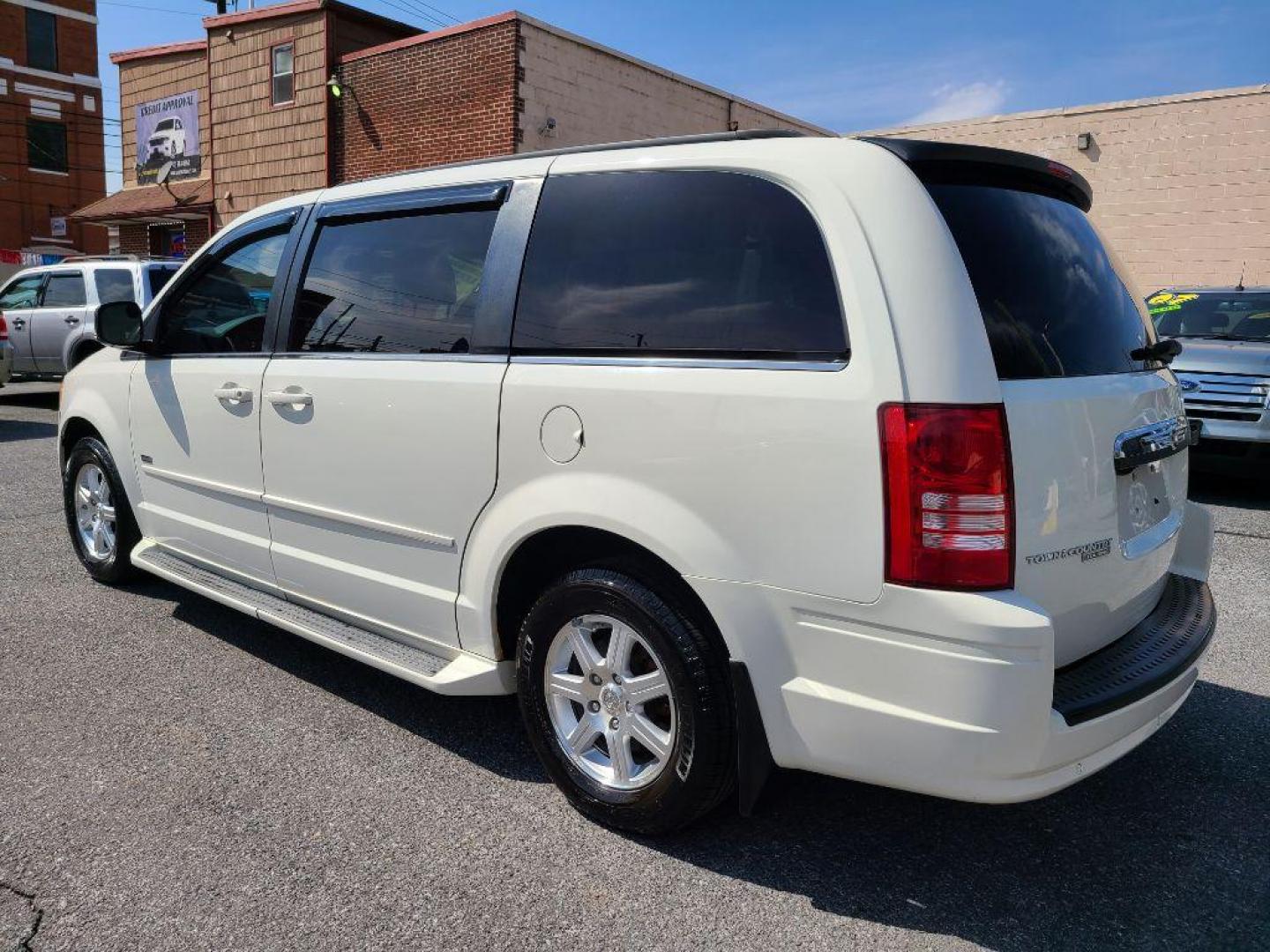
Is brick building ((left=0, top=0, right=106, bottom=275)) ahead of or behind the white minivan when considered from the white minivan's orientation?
ahead

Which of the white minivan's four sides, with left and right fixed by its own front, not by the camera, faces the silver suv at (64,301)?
front

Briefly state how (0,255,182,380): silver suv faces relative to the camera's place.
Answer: facing away from the viewer and to the left of the viewer

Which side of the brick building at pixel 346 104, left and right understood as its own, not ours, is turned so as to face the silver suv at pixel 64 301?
front

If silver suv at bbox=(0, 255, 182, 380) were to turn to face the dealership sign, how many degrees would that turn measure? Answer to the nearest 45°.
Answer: approximately 45° to its right

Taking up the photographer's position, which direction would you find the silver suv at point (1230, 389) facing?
facing the viewer and to the left of the viewer

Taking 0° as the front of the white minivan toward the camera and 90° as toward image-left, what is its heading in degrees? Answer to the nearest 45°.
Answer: approximately 135°

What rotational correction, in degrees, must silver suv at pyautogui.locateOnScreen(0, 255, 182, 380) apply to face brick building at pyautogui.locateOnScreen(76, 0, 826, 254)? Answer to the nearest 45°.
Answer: approximately 90° to its right

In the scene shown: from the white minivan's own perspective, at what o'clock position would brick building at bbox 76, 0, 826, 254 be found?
The brick building is roughly at 1 o'clock from the white minivan.

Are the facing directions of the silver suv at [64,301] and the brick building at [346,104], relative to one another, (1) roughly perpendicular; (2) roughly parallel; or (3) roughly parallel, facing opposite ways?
roughly perpendicular

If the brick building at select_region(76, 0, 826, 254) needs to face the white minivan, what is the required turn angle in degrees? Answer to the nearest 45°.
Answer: approximately 45° to its left

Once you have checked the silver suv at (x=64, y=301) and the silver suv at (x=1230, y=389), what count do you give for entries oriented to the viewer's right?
0

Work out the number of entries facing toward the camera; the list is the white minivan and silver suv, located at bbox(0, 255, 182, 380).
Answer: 0

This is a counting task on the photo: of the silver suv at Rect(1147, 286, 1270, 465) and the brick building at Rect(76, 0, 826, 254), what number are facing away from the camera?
0

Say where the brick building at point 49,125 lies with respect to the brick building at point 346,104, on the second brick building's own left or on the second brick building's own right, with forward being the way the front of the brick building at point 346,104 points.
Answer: on the second brick building's own right

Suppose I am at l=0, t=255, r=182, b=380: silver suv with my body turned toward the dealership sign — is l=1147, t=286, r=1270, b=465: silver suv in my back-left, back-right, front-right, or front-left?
back-right
